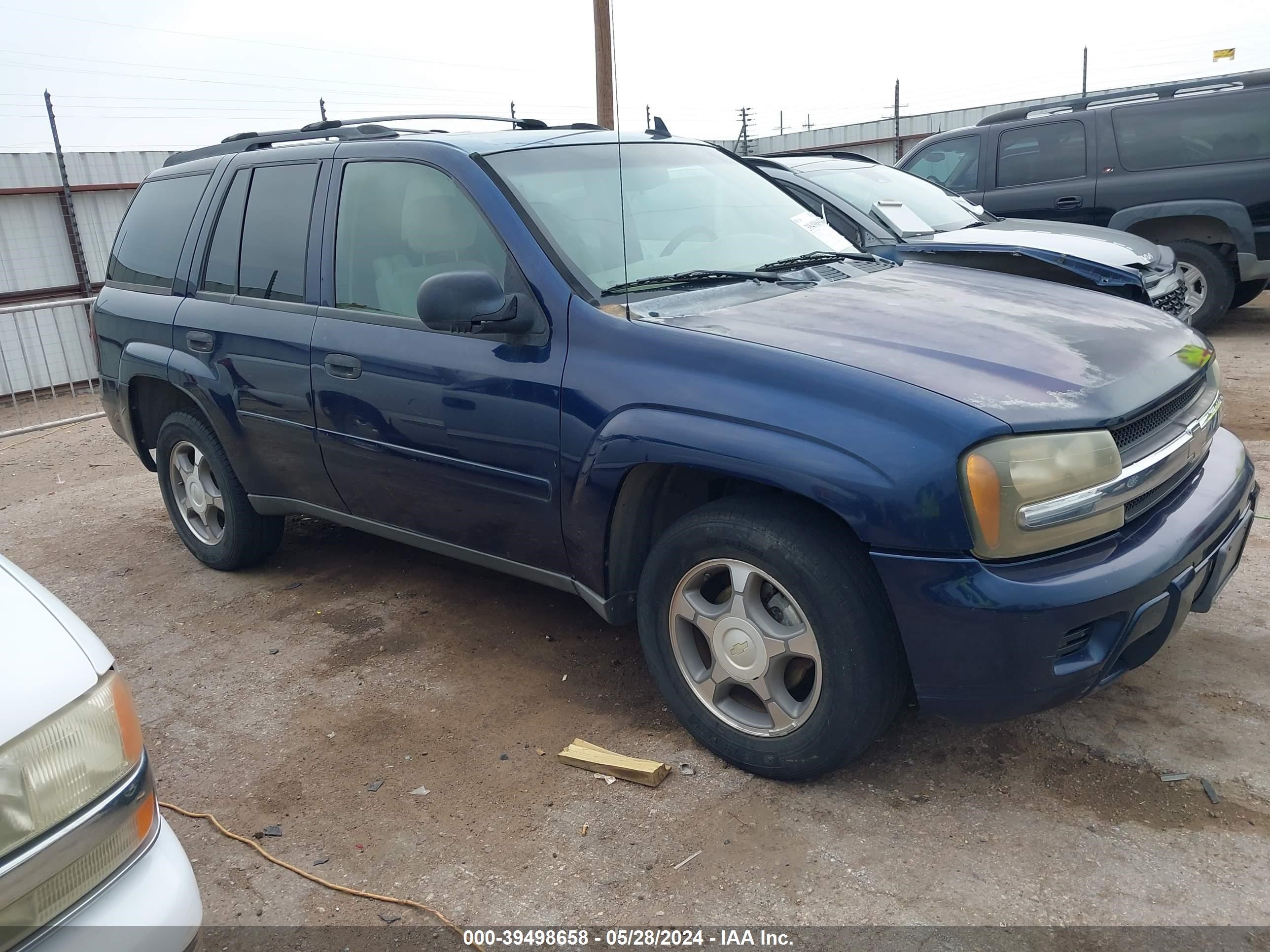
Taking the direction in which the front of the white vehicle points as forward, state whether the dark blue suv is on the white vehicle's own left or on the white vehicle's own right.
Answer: on the white vehicle's own left

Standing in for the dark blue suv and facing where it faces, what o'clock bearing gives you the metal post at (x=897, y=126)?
The metal post is roughly at 8 o'clock from the dark blue suv.

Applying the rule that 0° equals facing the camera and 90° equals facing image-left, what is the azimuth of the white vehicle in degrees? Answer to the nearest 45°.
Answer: approximately 315°

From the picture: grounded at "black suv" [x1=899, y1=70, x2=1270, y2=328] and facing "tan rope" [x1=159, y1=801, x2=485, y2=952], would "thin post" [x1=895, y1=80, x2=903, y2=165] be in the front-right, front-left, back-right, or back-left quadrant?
back-right

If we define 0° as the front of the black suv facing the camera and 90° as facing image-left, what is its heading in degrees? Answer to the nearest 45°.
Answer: approximately 135°

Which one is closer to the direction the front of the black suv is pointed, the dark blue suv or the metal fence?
the metal fence

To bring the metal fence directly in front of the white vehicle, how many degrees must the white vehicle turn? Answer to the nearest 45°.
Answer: approximately 135° to its left

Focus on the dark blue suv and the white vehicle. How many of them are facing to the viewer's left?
0

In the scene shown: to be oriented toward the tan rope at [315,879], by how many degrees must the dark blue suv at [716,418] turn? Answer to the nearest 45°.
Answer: approximately 90° to its right

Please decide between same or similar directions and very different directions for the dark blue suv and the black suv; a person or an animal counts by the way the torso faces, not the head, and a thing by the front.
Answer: very different directions
